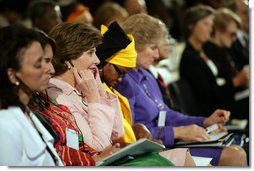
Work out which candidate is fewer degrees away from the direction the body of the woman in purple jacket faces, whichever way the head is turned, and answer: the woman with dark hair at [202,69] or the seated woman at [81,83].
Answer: the woman with dark hair

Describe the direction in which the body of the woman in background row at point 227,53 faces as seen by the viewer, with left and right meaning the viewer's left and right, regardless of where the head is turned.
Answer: facing to the right of the viewer

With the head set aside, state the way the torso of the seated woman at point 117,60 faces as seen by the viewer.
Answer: to the viewer's right

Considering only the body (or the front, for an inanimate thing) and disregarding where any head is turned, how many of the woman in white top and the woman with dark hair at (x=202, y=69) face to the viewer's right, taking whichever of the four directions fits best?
2

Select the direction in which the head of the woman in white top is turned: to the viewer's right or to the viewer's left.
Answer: to the viewer's right

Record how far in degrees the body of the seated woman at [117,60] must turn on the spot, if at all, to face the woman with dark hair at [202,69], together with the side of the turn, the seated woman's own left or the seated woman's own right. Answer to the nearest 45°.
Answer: approximately 45° to the seated woman's own left

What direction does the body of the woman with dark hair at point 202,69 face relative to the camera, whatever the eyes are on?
to the viewer's right

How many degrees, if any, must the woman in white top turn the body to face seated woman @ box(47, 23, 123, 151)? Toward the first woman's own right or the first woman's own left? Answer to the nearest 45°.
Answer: approximately 45° to the first woman's own left

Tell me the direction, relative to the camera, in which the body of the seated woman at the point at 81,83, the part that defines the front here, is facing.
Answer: to the viewer's right

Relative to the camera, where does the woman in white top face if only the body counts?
to the viewer's right
